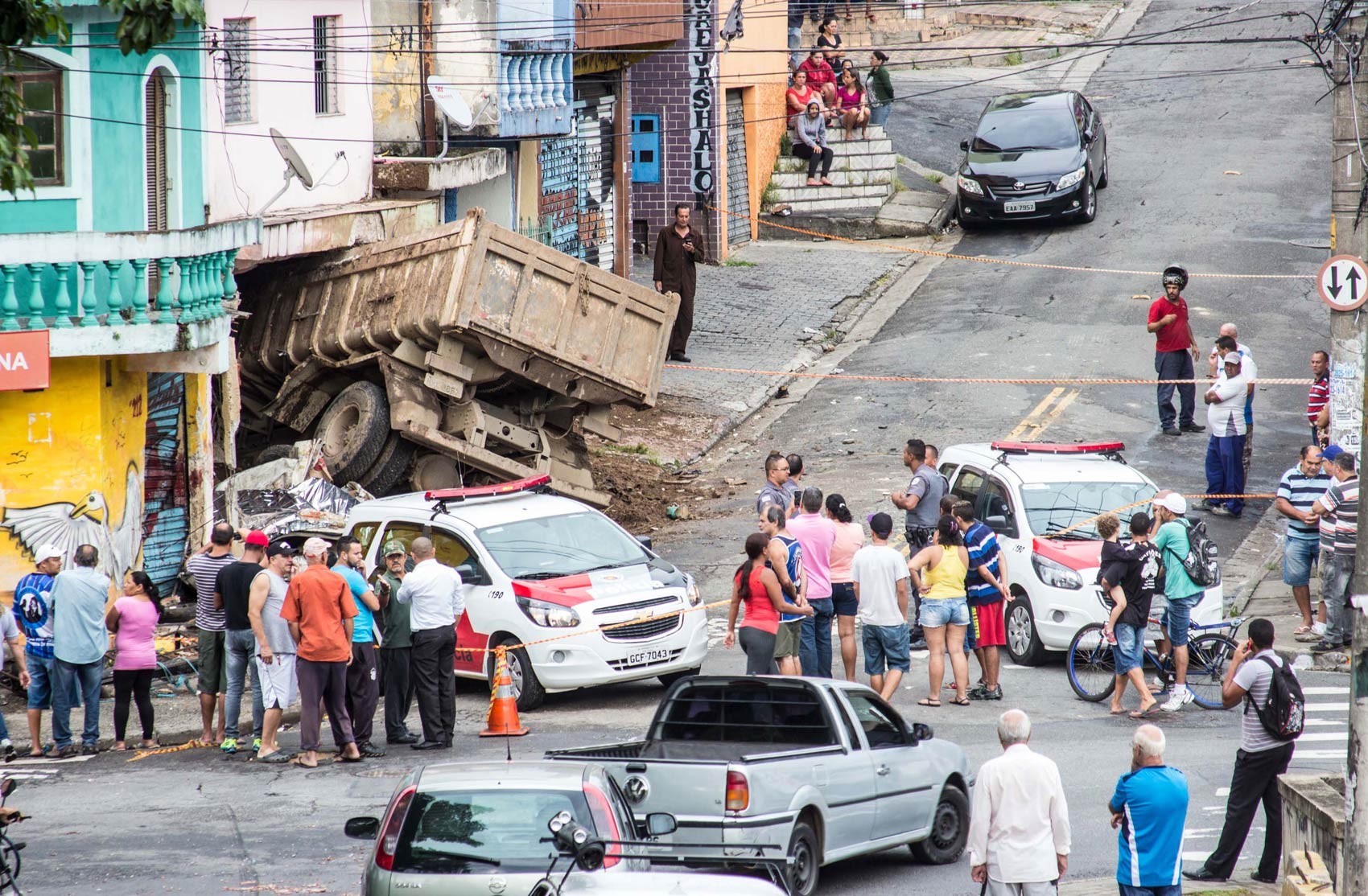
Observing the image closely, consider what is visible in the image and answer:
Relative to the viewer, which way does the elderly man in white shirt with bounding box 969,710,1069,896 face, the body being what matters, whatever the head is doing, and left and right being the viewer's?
facing away from the viewer

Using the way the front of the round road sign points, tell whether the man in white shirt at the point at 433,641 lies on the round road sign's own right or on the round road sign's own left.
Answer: on the round road sign's own right

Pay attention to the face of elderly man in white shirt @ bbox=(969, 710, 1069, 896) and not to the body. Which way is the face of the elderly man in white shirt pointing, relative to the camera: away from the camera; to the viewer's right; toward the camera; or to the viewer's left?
away from the camera

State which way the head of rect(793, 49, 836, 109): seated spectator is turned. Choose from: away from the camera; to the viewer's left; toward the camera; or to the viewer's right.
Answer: toward the camera

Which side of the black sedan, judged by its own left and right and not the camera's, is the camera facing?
front

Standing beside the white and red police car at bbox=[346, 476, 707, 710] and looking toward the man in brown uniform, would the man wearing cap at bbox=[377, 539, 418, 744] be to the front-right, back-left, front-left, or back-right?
back-left

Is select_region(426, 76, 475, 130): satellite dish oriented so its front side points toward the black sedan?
no

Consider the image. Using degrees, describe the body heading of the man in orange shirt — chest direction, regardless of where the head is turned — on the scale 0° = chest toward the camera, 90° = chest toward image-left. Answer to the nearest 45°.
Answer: approximately 180°

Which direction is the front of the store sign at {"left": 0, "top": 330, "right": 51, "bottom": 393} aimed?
toward the camera

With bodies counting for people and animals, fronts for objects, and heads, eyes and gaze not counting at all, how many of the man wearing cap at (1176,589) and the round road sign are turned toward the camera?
1

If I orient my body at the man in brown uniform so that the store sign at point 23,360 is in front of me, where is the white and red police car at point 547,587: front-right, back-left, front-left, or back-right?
front-left

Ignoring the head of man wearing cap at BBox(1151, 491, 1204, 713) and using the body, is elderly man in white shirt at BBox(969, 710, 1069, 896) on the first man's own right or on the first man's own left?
on the first man's own left

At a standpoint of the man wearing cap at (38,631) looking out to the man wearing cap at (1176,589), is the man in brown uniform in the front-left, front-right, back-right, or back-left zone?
front-left

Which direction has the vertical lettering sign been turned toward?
toward the camera
